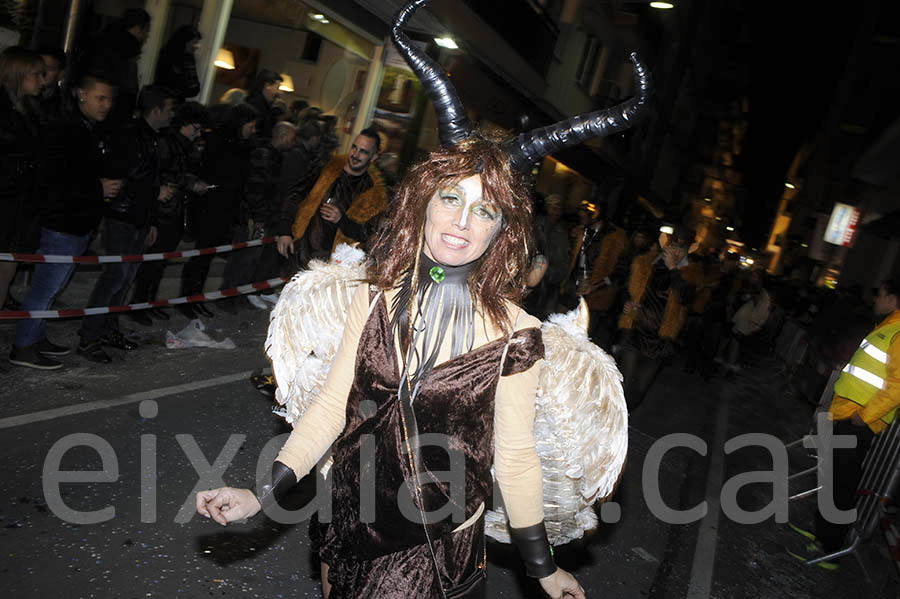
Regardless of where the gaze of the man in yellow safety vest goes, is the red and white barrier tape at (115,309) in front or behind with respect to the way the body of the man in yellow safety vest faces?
in front

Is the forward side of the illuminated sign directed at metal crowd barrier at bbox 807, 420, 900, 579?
yes

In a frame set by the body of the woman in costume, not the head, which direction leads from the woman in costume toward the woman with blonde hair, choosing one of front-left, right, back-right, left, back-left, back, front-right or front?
back-right

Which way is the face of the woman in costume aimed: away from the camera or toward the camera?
toward the camera

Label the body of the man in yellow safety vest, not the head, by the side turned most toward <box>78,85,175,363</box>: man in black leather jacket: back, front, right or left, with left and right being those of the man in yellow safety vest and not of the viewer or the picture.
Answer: front

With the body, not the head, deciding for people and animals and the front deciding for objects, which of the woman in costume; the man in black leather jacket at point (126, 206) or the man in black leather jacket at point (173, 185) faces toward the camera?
the woman in costume

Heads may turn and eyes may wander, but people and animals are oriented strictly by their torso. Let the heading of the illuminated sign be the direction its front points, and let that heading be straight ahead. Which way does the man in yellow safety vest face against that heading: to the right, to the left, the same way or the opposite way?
to the right

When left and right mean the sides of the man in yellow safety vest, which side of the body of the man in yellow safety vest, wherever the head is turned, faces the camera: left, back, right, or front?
left

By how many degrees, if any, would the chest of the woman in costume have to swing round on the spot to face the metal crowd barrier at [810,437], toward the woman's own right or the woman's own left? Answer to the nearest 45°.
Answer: approximately 135° to the woman's own left

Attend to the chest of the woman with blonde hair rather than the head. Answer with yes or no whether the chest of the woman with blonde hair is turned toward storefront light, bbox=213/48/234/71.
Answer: no

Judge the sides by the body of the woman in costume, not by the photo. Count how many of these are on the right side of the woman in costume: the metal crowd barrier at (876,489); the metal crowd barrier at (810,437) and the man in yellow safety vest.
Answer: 0

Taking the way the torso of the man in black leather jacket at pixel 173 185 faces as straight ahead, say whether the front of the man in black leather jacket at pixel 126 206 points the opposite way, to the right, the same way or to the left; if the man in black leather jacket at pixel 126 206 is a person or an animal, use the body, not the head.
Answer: the same way

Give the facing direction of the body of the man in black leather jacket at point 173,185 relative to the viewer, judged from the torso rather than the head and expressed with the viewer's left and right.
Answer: facing to the right of the viewer

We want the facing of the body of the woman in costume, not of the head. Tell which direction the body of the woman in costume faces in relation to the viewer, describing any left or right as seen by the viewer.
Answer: facing the viewer

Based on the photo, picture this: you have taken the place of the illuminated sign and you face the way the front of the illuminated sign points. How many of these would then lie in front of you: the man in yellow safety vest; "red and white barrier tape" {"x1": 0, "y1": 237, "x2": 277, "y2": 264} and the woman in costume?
3

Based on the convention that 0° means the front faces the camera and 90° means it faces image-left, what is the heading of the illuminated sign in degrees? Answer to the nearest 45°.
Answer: approximately 0°

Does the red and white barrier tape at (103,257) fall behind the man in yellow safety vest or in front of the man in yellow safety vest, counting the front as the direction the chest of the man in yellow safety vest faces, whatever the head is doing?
in front
